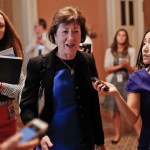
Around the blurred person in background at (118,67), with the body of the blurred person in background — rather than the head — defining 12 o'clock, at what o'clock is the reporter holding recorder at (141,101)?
The reporter holding recorder is roughly at 12 o'clock from the blurred person in background.

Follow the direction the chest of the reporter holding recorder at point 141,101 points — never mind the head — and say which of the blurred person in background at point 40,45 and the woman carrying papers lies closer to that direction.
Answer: the woman carrying papers

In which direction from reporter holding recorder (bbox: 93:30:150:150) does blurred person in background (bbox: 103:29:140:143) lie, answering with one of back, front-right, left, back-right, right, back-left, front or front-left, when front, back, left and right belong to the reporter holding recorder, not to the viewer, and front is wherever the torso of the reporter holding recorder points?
back-right

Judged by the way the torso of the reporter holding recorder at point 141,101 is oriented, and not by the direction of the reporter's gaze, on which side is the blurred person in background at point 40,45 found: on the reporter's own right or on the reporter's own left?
on the reporter's own right

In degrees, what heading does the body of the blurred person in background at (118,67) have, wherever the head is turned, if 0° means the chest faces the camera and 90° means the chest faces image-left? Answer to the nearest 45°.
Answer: approximately 0°

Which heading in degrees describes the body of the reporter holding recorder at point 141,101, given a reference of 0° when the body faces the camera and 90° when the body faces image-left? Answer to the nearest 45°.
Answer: approximately 45°
